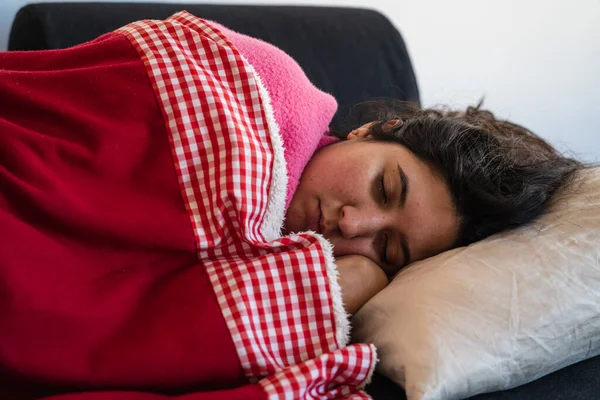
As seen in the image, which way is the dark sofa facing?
toward the camera
